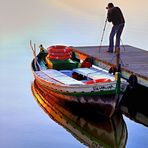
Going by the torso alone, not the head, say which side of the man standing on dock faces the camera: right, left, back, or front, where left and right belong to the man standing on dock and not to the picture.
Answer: left
